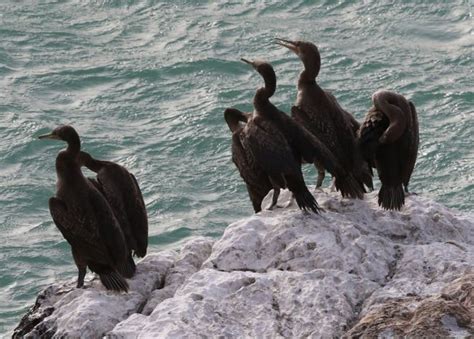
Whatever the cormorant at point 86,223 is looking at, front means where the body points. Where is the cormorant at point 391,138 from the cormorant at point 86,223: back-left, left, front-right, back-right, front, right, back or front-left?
back

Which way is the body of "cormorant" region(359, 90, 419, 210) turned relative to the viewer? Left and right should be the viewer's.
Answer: facing away from the viewer

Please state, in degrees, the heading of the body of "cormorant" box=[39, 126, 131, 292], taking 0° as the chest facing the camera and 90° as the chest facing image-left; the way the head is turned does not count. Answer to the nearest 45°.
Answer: approximately 90°

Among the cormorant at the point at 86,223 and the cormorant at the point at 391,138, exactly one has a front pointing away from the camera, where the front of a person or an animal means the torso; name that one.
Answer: the cormorant at the point at 391,138

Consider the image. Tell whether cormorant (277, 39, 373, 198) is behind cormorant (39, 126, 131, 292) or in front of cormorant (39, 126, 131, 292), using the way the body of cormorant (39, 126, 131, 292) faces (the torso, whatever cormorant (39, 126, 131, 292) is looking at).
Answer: behind

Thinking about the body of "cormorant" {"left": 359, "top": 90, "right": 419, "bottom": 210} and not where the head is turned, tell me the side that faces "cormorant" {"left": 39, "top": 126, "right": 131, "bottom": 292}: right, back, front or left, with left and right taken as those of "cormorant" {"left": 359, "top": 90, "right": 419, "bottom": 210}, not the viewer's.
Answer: left
